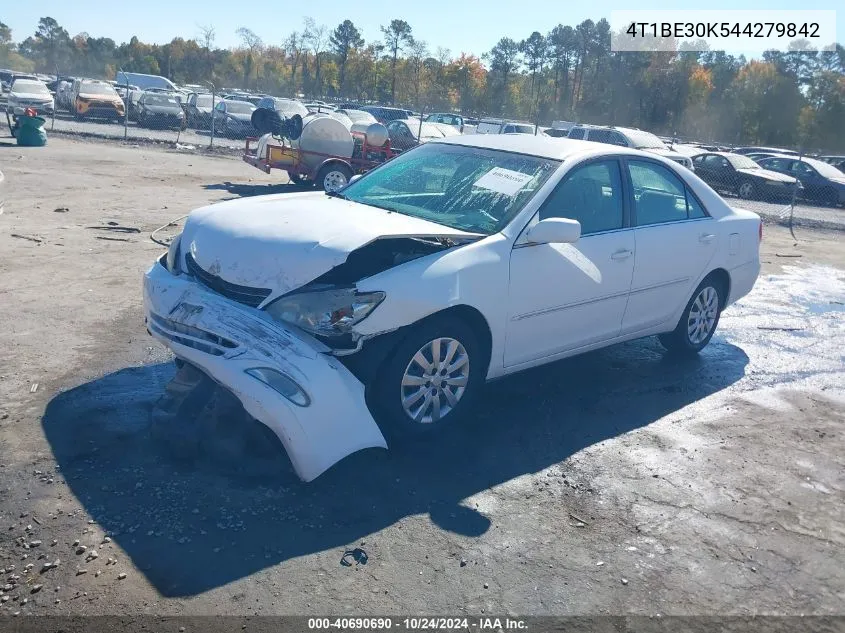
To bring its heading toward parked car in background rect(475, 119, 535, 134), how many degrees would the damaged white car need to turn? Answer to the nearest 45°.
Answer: approximately 135° to its right

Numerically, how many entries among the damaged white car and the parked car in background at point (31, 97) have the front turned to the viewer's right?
0

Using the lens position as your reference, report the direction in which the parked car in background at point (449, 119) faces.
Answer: facing the viewer and to the right of the viewer

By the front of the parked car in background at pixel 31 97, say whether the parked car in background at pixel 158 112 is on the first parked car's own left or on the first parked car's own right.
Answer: on the first parked car's own left

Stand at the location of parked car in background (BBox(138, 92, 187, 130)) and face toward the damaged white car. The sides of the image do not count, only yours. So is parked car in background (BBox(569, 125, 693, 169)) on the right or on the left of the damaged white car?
left

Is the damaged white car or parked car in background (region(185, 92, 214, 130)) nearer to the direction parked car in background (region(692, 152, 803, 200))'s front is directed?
the damaged white car

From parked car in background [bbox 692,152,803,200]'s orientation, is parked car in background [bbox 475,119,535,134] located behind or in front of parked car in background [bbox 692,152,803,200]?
behind

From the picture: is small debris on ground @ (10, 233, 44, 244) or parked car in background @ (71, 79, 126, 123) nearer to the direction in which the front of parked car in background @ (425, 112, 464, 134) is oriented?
the small debris on ground

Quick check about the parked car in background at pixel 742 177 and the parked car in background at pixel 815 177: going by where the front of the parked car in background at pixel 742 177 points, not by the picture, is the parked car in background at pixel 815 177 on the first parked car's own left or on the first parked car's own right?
on the first parked car's own left

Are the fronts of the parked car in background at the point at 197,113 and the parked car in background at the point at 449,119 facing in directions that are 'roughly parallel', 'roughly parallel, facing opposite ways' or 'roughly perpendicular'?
roughly parallel

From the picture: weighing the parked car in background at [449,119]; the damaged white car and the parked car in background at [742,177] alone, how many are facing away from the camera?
0

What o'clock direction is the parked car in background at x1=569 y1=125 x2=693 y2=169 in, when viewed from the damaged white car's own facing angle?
The parked car in background is roughly at 5 o'clock from the damaged white car.
